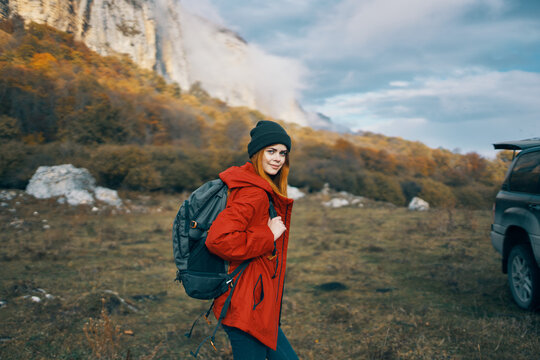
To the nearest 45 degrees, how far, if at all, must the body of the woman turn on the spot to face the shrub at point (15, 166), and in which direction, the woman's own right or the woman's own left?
approximately 135° to the woman's own left

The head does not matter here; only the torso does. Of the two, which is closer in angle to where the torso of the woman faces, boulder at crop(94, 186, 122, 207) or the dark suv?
the dark suv

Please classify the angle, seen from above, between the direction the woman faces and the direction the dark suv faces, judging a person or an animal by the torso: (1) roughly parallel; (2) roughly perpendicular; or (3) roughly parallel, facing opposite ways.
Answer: roughly perpendicular

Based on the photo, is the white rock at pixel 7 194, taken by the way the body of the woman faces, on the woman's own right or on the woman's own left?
on the woman's own left

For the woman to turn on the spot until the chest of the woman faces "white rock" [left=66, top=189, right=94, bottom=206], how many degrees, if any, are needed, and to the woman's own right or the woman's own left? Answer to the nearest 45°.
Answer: approximately 135° to the woman's own left

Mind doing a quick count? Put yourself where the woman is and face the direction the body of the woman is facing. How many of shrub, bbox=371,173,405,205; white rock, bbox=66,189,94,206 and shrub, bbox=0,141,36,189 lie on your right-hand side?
0

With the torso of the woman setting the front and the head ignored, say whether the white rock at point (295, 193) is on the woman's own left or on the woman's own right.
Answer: on the woman's own left

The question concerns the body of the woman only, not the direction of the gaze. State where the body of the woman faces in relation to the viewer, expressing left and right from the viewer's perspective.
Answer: facing to the right of the viewer

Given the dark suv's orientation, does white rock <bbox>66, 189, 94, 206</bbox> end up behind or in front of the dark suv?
behind
